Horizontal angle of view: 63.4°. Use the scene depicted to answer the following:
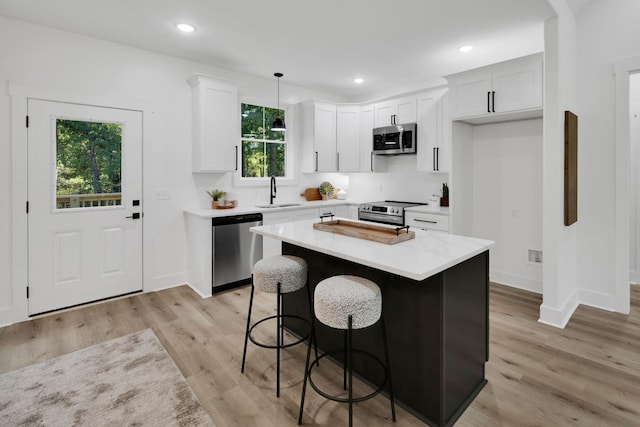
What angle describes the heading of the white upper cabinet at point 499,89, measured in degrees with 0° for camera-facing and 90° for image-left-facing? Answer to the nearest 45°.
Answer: approximately 45°

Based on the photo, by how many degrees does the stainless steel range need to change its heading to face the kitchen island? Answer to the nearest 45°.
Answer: approximately 45° to its left

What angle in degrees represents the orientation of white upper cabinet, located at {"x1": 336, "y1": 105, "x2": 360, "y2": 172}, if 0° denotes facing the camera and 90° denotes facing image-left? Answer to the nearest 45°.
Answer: approximately 0°

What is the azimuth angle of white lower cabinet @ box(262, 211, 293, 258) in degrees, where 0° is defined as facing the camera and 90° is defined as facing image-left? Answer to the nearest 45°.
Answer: approximately 315°

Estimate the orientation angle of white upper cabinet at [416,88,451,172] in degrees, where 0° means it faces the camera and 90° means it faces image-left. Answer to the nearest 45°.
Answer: approximately 45°
